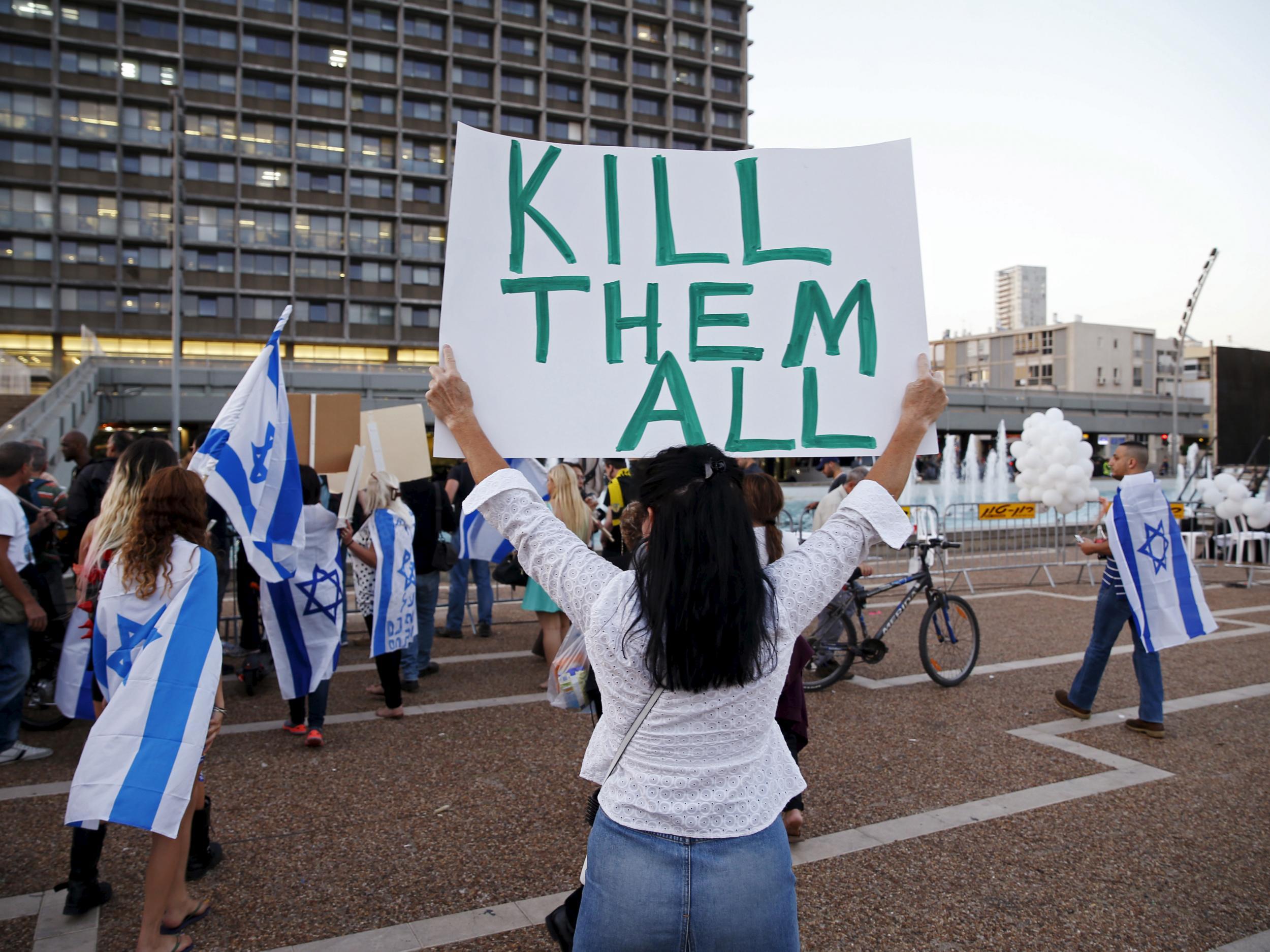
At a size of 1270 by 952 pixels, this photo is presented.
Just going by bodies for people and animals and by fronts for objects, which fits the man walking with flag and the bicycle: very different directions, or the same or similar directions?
very different directions

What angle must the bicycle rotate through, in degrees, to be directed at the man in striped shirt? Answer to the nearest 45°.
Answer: approximately 45° to its right

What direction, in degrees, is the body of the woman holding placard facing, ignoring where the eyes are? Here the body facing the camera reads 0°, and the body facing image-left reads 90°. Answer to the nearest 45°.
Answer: approximately 180°

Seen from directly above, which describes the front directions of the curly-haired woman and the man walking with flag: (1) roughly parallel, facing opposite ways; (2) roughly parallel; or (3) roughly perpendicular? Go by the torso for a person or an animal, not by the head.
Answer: roughly perpendicular

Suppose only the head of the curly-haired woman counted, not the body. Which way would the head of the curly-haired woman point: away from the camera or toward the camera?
away from the camera

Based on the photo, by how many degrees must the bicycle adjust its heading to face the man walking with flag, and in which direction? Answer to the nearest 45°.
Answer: approximately 45° to its right

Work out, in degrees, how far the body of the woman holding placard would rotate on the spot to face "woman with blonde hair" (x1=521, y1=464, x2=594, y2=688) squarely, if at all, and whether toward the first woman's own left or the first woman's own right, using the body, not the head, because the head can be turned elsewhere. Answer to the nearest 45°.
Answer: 0° — they already face them

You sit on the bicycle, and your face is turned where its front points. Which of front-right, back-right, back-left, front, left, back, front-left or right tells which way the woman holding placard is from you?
right

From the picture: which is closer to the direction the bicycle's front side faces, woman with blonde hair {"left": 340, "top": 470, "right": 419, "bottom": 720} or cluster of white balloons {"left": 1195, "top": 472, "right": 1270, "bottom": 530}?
the cluster of white balloons

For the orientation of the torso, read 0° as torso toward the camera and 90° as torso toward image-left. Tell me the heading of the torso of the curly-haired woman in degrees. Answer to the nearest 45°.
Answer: approximately 225°

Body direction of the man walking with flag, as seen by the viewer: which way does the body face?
to the viewer's left

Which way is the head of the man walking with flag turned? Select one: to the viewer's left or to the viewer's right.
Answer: to the viewer's left
